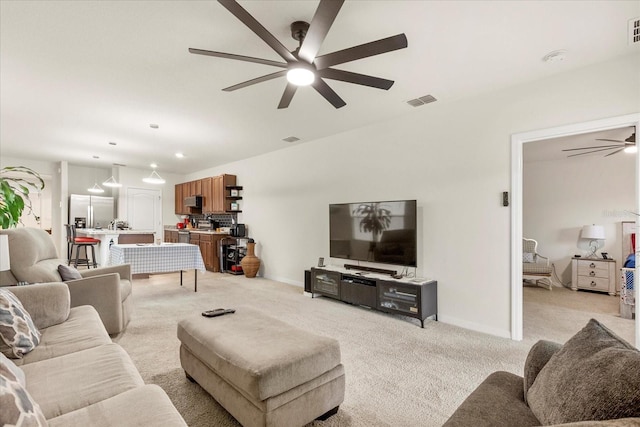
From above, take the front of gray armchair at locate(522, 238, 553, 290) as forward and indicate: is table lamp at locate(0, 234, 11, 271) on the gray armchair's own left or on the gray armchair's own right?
on the gray armchair's own right

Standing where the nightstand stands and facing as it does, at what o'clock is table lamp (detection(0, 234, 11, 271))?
The table lamp is roughly at 1 o'clock from the nightstand.

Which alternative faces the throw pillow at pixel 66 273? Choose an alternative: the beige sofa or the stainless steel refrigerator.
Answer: the stainless steel refrigerator

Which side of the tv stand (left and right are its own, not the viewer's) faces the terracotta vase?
right

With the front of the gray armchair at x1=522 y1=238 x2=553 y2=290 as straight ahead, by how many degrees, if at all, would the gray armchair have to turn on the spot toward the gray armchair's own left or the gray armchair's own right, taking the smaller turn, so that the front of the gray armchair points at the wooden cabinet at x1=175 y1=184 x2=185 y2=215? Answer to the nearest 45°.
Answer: approximately 135° to the gray armchair's own right

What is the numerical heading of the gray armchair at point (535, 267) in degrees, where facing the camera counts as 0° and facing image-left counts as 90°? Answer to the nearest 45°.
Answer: approximately 315°

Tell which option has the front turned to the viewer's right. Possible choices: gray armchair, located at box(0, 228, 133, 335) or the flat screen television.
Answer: the gray armchair

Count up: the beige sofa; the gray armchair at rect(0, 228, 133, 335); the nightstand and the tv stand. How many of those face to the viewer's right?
2

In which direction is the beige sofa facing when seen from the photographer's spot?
facing to the right of the viewer

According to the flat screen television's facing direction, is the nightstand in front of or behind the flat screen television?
behind

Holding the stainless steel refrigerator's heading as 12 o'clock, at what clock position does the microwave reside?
The microwave is roughly at 10 o'clock from the stainless steel refrigerator.
